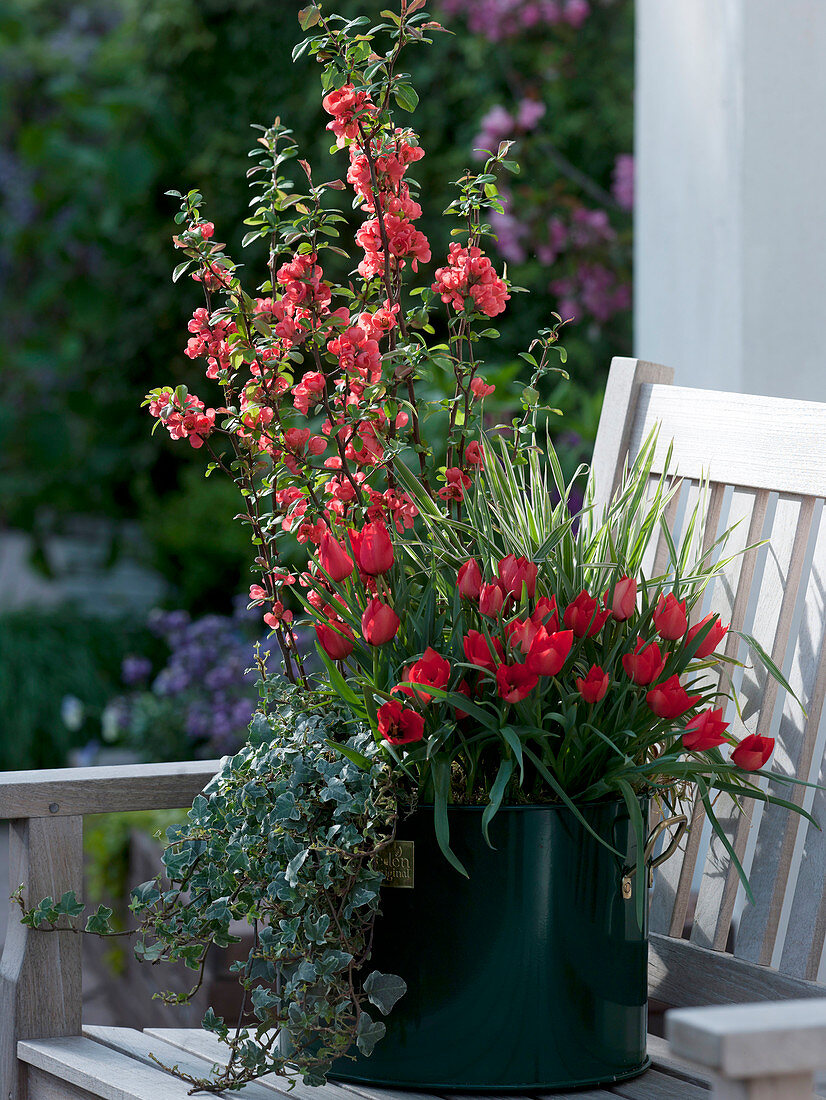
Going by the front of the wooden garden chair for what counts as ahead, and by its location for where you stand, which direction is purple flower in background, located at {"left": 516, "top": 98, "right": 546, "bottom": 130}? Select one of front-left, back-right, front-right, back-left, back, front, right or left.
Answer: back-right

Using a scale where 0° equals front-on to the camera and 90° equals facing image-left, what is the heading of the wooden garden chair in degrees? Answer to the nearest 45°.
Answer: approximately 45°
